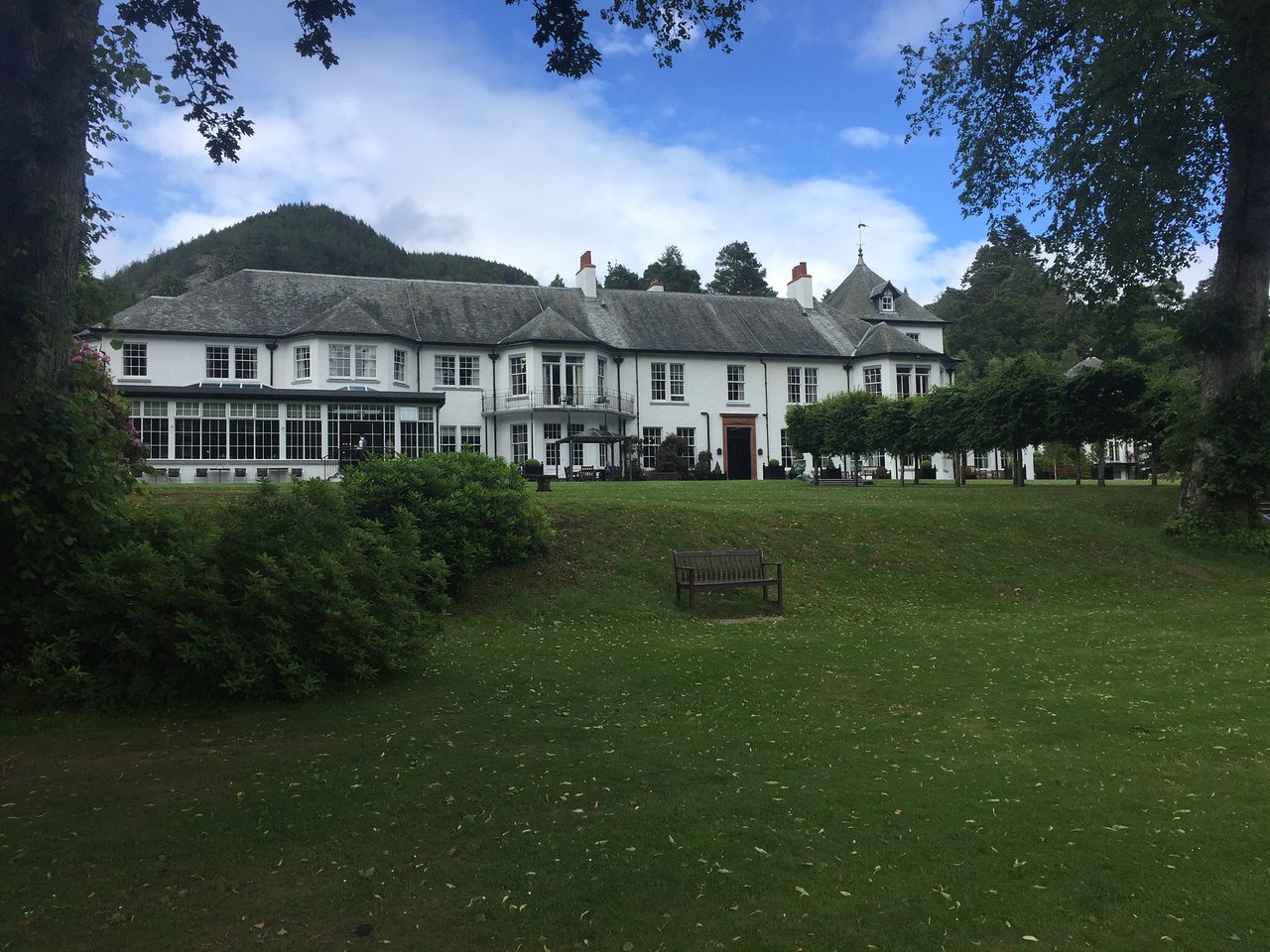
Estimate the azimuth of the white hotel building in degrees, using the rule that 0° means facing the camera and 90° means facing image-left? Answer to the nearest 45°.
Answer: approximately 0°

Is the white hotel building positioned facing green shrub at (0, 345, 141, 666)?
yes

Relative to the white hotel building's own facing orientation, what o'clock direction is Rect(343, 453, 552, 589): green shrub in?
The green shrub is roughly at 12 o'clock from the white hotel building.

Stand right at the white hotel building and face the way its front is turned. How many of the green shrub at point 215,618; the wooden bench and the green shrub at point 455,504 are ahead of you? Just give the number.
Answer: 3

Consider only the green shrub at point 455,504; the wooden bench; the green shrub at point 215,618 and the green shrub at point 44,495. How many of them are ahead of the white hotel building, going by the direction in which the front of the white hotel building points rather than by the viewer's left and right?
4

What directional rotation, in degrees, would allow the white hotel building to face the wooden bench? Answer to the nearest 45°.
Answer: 0° — it already faces it

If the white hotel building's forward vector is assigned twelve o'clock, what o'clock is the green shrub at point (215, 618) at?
The green shrub is roughly at 12 o'clock from the white hotel building.
